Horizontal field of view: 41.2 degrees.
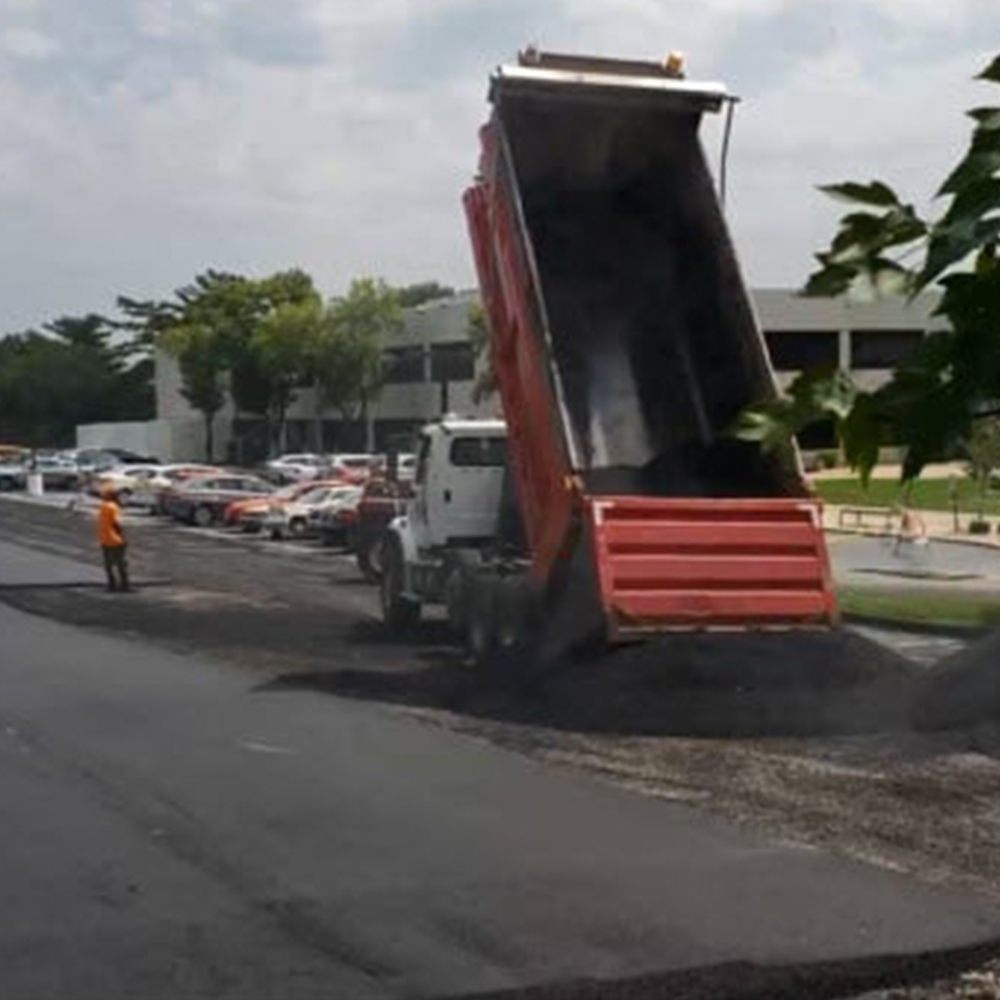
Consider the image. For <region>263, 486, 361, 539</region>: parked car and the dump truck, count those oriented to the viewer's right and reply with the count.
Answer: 0

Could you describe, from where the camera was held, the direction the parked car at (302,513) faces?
facing the viewer and to the left of the viewer

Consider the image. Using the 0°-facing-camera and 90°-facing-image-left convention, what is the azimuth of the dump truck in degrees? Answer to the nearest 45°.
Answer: approximately 135°

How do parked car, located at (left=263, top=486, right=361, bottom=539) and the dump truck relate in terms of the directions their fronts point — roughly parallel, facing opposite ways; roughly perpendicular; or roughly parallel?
roughly perpendicular

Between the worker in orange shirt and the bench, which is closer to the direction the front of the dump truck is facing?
the worker in orange shirt

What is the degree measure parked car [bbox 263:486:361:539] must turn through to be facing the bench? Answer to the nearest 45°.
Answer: approximately 135° to its left
